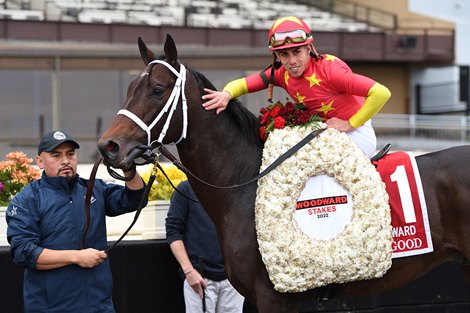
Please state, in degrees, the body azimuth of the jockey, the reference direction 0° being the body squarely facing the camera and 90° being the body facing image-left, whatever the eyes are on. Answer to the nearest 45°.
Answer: approximately 45°

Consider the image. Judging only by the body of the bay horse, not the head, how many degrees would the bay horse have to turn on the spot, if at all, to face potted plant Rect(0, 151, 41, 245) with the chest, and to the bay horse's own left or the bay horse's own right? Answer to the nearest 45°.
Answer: approximately 45° to the bay horse's own right

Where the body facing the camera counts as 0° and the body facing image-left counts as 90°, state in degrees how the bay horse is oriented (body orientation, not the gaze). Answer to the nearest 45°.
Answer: approximately 90°

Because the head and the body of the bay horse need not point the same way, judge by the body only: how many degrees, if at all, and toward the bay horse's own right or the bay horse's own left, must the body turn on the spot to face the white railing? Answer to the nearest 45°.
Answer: approximately 90° to the bay horse's own right

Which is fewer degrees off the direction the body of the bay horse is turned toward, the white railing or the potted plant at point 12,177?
the potted plant
